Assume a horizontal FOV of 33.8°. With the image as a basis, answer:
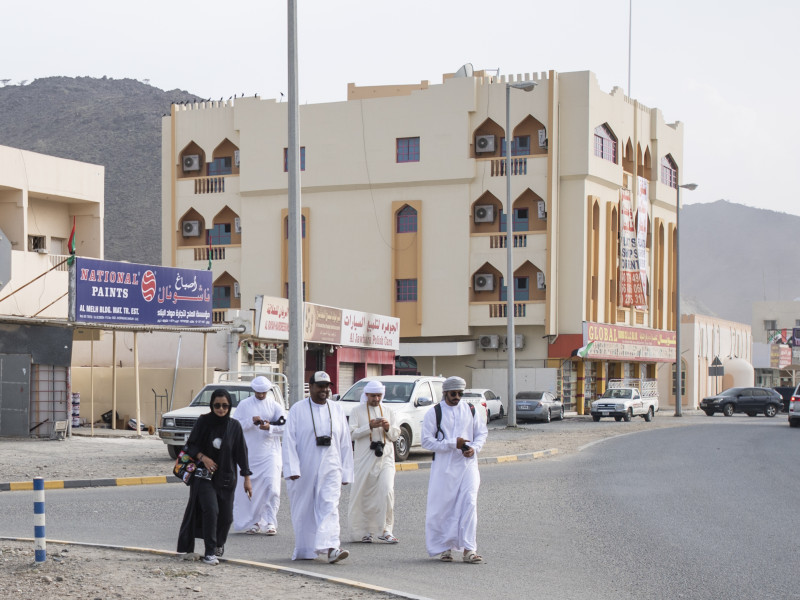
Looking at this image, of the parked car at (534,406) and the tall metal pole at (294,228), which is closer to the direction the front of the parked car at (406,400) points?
the tall metal pole

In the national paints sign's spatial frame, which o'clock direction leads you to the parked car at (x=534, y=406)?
The parked car is roughly at 9 o'clock from the national paints sign.

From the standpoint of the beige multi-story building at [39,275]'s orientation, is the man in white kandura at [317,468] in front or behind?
in front

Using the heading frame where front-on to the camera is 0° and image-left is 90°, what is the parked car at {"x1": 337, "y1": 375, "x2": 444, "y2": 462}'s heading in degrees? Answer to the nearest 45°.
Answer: approximately 45°

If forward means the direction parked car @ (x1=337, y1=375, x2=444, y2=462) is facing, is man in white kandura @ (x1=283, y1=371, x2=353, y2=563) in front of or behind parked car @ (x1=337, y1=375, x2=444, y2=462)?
in front

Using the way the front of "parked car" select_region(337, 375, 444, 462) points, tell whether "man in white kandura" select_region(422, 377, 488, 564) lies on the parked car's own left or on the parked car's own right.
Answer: on the parked car's own left

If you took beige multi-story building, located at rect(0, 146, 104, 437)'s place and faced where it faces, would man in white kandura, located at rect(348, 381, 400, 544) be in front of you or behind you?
in front

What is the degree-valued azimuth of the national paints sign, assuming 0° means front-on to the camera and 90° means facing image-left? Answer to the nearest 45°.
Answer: approximately 315°
